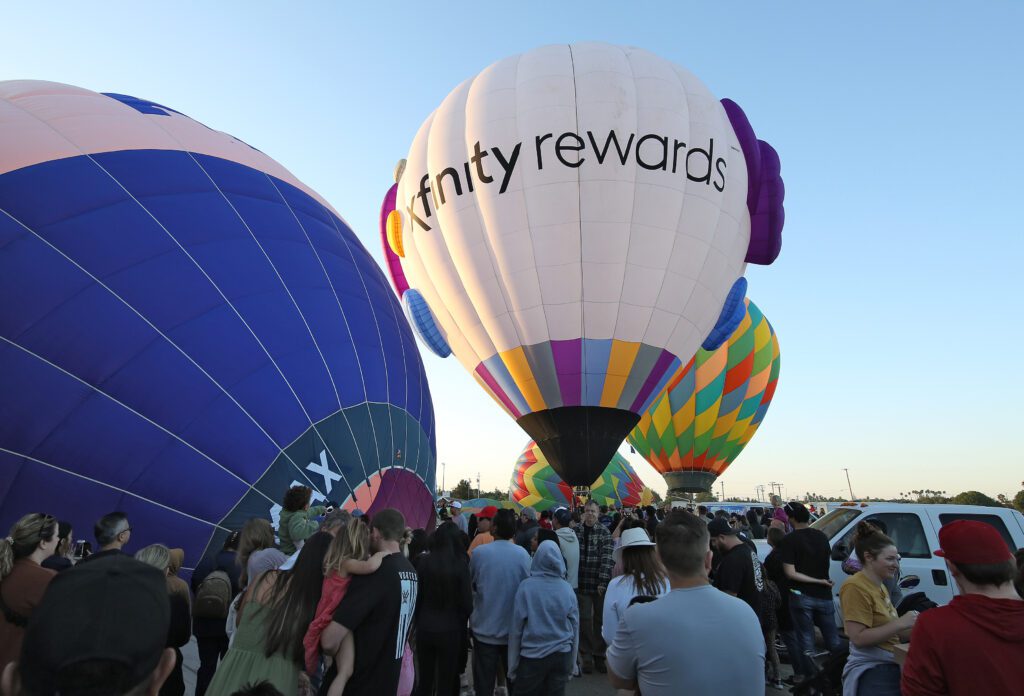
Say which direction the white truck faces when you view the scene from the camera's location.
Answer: facing to the left of the viewer

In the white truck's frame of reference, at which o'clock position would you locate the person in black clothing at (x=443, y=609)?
The person in black clothing is roughly at 10 o'clock from the white truck.

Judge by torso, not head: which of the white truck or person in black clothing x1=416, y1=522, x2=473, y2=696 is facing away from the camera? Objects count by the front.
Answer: the person in black clothing

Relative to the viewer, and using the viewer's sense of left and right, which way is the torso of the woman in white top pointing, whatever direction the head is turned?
facing away from the viewer and to the left of the viewer

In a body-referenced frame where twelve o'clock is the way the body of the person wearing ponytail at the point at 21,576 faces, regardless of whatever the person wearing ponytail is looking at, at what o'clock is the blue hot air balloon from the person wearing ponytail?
The blue hot air balloon is roughly at 11 o'clock from the person wearing ponytail.

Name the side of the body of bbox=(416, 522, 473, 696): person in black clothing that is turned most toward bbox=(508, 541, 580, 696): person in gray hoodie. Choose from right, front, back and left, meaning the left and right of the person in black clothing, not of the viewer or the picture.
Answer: right

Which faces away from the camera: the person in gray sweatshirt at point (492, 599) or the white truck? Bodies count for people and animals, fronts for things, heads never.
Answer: the person in gray sweatshirt

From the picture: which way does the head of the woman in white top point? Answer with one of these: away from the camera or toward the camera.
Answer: away from the camera

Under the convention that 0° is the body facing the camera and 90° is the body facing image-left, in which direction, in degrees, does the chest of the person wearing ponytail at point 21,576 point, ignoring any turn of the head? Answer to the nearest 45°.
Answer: approximately 225°

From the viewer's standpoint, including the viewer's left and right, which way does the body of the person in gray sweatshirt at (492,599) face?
facing away from the viewer

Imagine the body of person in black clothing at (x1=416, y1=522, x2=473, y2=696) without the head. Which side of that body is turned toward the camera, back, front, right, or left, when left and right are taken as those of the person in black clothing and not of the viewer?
back

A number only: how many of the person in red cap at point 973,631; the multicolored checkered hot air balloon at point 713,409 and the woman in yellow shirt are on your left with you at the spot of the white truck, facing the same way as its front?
2
